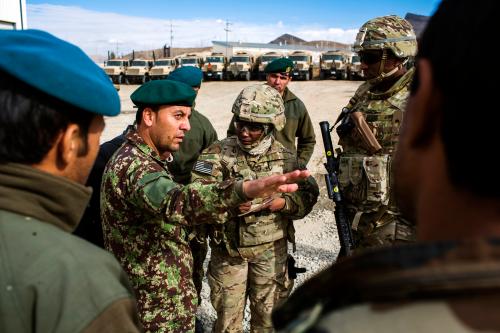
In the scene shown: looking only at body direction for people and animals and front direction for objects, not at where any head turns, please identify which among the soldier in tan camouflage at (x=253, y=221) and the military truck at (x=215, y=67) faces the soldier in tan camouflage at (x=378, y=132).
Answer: the military truck

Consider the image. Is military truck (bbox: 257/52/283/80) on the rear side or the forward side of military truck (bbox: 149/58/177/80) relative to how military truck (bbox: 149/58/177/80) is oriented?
on the rear side

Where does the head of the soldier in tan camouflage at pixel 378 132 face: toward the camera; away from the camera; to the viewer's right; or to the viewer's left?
to the viewer's left

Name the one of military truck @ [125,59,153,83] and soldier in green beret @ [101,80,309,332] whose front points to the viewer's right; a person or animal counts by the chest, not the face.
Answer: the soldier in green beret

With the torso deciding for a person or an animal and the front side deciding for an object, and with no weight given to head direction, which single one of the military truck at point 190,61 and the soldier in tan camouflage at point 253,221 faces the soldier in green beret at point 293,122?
the military truck

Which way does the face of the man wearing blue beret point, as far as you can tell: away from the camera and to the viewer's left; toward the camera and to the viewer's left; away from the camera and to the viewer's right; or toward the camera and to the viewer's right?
away from the camera and to the viewer's right

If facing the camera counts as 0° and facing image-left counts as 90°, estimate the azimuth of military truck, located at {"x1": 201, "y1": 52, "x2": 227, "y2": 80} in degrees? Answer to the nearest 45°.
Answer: approximately 0°

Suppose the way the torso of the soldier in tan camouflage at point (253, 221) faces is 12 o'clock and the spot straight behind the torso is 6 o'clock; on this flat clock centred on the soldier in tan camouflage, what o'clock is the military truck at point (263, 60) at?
The military truck is roughly at 6 o'clock from the soldier in tan camouflage.

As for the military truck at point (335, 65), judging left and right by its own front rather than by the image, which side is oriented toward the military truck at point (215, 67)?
right

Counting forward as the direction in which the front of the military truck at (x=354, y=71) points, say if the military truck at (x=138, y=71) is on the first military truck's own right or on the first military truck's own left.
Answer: on the first military truck's own right

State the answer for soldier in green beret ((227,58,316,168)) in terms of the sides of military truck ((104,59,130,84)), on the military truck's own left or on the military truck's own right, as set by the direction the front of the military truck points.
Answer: on the military truck's own left

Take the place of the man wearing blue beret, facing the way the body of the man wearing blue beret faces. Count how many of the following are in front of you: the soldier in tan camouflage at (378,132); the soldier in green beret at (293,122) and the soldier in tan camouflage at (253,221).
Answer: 3
